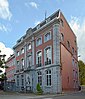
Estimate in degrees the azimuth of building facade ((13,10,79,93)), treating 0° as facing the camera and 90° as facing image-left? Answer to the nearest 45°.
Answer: approximately 45°
